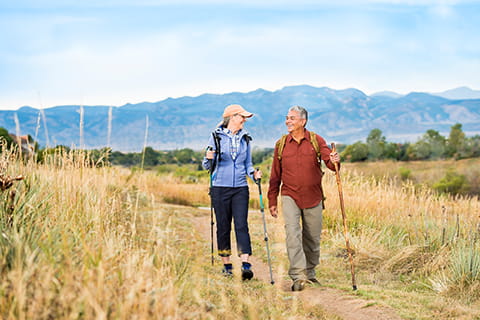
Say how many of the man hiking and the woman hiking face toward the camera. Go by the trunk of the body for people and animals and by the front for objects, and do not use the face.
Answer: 2

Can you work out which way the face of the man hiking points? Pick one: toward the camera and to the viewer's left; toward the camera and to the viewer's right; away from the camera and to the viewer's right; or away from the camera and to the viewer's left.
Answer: toward the camera and to the viewer's left

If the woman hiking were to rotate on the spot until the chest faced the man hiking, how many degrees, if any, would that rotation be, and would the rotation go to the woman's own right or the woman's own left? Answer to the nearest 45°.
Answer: approximately 45° to the woman's own left

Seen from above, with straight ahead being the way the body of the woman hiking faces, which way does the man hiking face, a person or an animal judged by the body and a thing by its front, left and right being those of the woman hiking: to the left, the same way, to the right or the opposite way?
the same way

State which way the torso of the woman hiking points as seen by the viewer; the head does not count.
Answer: toward the camera

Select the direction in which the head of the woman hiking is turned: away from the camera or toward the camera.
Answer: toward the camera

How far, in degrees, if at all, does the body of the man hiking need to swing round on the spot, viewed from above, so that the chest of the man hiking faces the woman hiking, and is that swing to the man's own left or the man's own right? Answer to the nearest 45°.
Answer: approximately 135° to the man's own right

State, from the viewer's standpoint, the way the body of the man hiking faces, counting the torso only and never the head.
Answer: toward the camera
